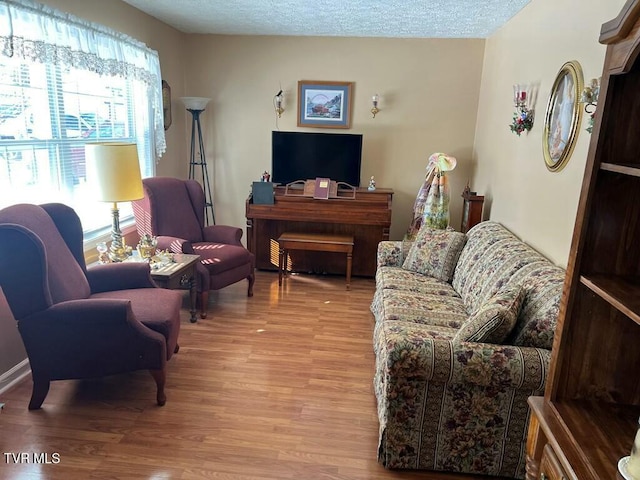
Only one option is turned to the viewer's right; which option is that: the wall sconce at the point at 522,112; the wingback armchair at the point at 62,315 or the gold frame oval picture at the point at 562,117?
the wingback armchair

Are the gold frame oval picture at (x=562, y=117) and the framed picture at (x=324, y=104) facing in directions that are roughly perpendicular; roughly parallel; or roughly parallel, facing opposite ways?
roughly perpendicular

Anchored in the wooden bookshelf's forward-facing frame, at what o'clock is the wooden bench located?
The wooden bench is roughly at 3 o'clock from the wooden bookshelf.

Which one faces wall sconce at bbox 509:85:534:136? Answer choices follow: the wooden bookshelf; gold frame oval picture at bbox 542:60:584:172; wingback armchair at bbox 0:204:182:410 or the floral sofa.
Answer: the wingback armchair

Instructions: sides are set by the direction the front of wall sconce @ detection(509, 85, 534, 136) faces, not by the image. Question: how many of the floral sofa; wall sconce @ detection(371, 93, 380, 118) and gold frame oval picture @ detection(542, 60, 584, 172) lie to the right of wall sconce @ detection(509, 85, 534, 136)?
1

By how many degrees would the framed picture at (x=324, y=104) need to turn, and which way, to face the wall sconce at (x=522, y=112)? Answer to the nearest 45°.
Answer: approximately 45° to its left

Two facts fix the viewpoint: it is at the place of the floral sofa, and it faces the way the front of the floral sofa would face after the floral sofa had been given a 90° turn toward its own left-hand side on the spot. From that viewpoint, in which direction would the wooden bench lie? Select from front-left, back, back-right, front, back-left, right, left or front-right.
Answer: back-right

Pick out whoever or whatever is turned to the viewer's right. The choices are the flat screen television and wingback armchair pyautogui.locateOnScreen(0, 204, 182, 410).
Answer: the wingback armchair

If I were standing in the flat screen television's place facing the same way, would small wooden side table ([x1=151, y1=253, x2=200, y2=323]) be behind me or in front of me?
in front

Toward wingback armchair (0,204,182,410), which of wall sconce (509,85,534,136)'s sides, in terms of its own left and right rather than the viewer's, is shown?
front

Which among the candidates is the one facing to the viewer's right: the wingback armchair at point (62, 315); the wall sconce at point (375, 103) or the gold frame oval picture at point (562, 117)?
the wingback armchair

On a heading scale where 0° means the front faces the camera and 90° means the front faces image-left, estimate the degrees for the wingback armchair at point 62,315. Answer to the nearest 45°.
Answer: approximately 270°
